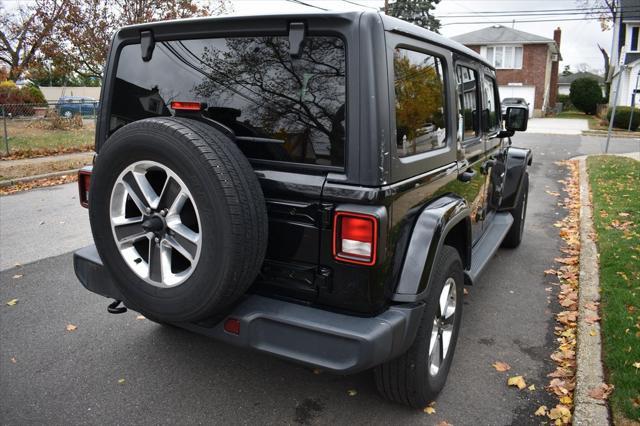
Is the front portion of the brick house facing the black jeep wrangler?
yes

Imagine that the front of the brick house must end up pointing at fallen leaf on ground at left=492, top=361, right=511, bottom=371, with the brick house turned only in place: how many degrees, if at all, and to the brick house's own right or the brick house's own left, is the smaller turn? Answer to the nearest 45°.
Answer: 0° — it already faces it

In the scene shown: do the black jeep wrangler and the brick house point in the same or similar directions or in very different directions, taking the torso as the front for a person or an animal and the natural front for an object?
very different directions

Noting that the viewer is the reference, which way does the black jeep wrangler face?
facing away from the viewer and to the right of the viewer

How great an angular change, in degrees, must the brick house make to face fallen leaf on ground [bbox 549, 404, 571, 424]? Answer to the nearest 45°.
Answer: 0° — it already faces it

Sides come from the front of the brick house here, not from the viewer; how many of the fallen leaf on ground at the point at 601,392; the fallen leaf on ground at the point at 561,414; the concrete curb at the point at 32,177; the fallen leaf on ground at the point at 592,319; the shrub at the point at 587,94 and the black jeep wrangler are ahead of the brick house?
5
